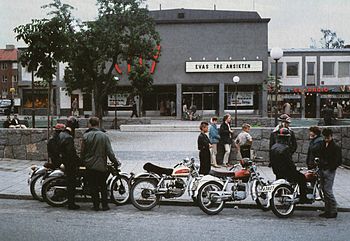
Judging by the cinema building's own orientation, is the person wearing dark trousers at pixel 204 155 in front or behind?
in front

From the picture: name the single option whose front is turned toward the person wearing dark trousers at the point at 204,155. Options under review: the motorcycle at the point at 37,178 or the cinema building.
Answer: the cinema building

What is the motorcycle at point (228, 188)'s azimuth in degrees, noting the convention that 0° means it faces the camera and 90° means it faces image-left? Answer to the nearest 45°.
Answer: approximately 225°

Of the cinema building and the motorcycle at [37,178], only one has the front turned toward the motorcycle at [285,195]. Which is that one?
the cinema building

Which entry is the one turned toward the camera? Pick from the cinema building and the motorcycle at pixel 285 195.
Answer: the cinema building

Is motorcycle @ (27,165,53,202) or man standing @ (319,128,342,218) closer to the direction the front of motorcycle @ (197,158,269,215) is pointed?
the man standing

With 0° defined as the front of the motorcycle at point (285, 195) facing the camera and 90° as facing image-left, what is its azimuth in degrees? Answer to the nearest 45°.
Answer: approximately 225°

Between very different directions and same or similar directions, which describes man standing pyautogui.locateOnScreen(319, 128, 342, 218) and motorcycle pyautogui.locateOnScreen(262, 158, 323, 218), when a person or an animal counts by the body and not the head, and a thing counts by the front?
very different directions

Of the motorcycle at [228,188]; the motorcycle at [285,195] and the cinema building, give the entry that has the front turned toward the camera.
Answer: the cinema building

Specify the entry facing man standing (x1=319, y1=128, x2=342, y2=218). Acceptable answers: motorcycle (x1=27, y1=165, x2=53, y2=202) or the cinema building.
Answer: the cinema building

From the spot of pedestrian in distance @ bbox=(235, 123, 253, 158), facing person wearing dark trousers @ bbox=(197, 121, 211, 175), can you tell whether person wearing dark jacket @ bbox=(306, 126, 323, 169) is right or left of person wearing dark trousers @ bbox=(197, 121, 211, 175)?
left

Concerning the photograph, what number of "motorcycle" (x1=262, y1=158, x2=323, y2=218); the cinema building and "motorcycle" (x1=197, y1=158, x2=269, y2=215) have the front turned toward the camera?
1

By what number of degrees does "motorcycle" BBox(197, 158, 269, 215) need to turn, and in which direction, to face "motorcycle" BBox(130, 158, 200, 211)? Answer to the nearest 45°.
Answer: approximately 135° to its left

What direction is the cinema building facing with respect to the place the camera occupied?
facing the viewer

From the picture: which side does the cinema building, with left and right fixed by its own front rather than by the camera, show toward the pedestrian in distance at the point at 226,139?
front
